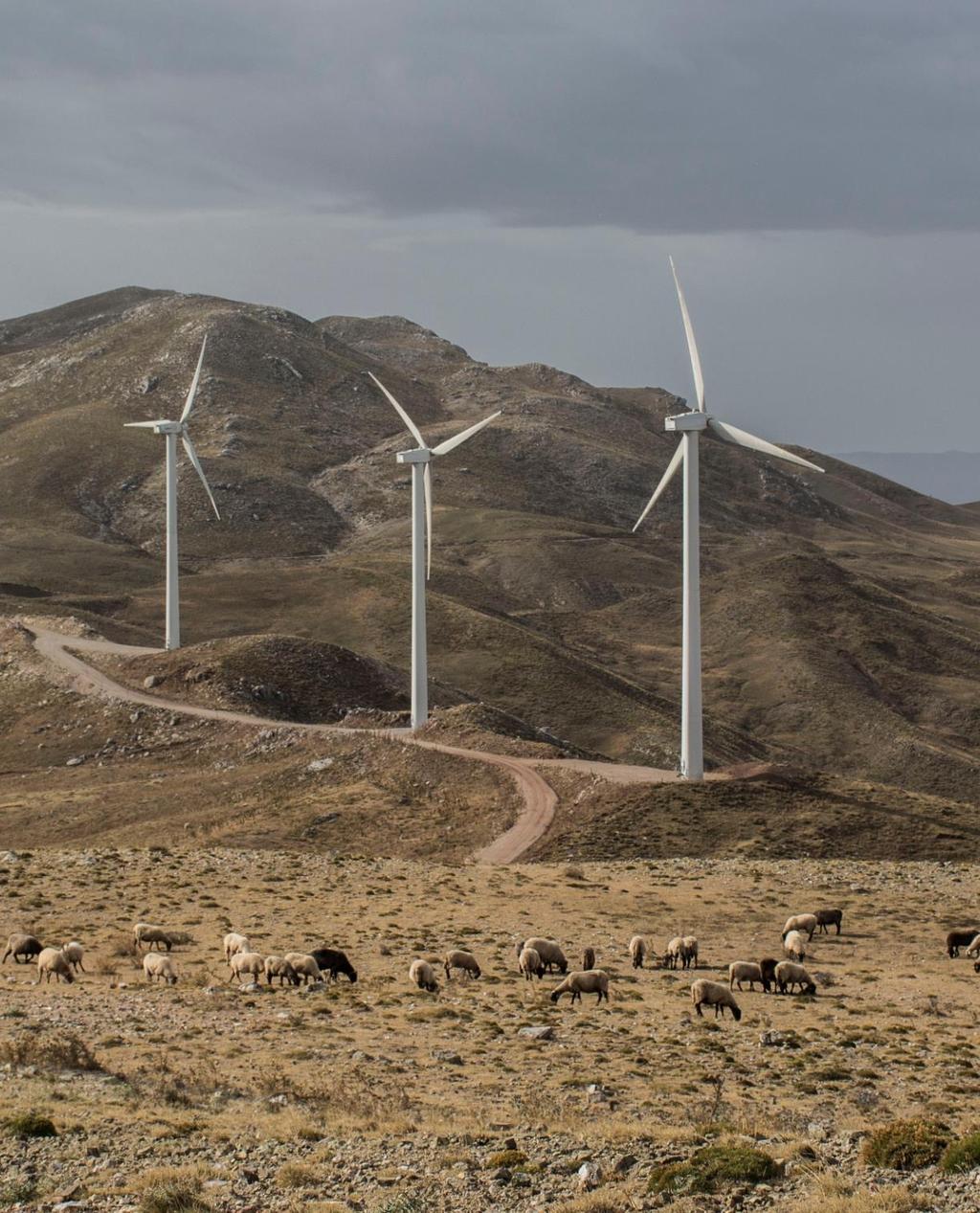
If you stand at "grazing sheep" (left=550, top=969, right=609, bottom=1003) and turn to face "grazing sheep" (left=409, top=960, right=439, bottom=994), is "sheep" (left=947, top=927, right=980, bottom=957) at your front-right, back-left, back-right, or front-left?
back-right

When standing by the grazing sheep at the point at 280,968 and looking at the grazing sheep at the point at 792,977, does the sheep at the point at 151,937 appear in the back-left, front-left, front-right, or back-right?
back-left

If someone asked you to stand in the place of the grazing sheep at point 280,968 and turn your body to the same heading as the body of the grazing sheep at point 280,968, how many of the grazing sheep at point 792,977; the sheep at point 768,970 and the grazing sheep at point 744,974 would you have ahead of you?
3

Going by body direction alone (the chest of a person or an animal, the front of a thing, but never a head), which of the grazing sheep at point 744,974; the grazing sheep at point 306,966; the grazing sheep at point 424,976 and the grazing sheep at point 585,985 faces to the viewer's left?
the grazing sheep at point 585,985

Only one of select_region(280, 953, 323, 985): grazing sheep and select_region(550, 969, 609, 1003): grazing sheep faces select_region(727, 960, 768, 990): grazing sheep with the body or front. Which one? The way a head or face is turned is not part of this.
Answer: select_region(280, 953, 323, 985): grazing sheep

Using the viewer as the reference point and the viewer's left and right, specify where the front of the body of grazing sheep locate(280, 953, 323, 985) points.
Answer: facing to the right of the viewer

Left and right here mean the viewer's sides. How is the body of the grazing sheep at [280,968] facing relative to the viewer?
facing to the right of the viewer

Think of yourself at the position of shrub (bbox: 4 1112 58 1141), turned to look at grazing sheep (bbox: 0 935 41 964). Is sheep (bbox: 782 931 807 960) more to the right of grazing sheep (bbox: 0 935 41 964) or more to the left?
right

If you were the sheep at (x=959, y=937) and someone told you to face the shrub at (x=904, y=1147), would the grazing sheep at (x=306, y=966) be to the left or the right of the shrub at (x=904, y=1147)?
right

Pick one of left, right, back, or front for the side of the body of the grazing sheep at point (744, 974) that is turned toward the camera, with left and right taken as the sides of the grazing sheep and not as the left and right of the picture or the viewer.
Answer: right

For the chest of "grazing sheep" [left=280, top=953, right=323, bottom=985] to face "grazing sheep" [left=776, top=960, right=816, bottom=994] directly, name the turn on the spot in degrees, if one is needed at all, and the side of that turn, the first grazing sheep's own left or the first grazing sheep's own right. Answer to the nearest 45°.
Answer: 0° — it already faces it

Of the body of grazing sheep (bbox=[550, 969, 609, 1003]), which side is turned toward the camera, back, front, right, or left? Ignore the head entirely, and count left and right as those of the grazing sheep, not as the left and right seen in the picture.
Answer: left

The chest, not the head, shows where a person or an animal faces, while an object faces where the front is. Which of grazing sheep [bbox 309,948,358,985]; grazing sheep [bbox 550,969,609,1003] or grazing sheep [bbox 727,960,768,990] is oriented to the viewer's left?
grazing sheep [bbox 550,969,609,1003]

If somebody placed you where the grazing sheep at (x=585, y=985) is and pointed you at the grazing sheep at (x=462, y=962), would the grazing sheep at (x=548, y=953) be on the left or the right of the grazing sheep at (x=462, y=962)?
right
